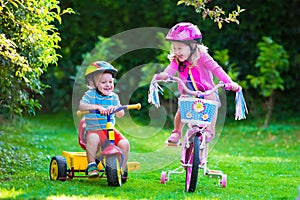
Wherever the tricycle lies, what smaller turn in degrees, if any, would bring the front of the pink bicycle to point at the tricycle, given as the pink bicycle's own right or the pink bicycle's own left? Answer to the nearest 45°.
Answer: approximately 90° to the pink bicycle's own right

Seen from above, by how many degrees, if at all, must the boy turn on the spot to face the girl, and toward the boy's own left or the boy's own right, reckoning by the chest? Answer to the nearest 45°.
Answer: approximately 45° to the boy's own left

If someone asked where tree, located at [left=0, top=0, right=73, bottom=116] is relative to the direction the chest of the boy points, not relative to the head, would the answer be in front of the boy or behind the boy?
behind

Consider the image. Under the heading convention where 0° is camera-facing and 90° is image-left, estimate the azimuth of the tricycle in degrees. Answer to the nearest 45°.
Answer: approximately 315°

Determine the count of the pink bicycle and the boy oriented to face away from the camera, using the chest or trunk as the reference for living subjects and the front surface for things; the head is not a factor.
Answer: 0

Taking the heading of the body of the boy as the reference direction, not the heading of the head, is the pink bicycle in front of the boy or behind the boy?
in front

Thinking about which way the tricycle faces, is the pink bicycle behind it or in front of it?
in front

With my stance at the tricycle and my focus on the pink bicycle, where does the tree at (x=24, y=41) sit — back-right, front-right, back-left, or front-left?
back-left

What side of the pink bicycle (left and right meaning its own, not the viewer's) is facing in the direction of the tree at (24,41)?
right

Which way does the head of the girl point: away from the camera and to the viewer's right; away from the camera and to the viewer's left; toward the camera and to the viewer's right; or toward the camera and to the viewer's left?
toward the camera and to the viewer's left

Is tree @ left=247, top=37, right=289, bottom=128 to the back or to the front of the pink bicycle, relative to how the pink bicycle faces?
to the back

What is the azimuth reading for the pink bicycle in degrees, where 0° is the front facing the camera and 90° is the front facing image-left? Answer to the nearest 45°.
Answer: approximately 0°
